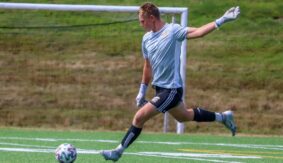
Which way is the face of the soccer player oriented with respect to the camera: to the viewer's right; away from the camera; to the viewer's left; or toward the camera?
to the viewer's left

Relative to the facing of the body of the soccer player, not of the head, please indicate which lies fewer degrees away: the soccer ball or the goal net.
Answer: the soccer ball

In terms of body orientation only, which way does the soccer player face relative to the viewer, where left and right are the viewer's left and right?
facing the viewer and to the left of the viewer

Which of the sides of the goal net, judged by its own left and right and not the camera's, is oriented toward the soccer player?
front

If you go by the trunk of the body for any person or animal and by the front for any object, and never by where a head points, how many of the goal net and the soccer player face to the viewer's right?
0

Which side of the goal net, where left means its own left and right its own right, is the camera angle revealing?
front

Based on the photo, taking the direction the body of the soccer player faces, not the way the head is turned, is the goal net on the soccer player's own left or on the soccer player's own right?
on the soccer player's own right

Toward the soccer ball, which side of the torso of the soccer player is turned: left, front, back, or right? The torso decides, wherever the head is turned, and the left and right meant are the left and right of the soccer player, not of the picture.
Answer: front
